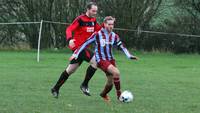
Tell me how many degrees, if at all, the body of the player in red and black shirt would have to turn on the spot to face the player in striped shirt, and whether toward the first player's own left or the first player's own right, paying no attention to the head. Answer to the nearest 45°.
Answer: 0° — they already face them

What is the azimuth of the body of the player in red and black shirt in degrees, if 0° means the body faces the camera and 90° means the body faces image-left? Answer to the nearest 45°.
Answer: approximately 315°
